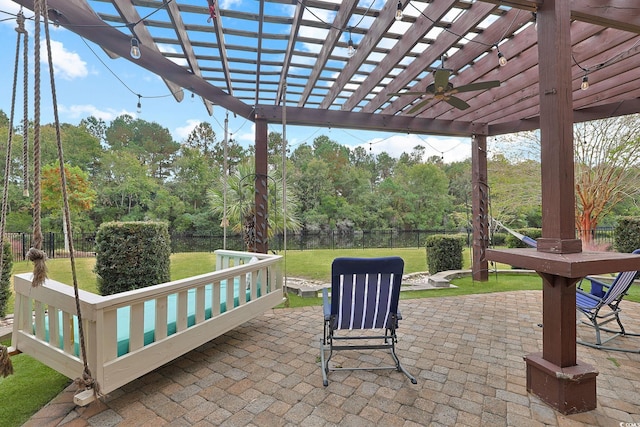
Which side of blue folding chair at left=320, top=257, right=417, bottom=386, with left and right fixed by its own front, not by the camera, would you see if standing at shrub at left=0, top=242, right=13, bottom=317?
left

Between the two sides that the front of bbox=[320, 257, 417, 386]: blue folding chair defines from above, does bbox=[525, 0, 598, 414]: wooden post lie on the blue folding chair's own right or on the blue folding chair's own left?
on the blue folding chair's own right

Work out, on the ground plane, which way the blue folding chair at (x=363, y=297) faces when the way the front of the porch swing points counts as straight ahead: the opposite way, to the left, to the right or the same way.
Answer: to the right

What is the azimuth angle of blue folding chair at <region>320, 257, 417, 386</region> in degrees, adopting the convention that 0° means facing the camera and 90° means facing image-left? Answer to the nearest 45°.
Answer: approximately 180°

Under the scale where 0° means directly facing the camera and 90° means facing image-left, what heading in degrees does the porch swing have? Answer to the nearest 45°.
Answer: approximately 135°

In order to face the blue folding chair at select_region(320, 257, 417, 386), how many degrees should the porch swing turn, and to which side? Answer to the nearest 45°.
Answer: approximately 135° to its right

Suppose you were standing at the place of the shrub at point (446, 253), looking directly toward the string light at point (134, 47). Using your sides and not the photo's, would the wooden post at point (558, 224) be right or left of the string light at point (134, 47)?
left

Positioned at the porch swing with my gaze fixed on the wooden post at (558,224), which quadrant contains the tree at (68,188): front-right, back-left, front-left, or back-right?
back-left
